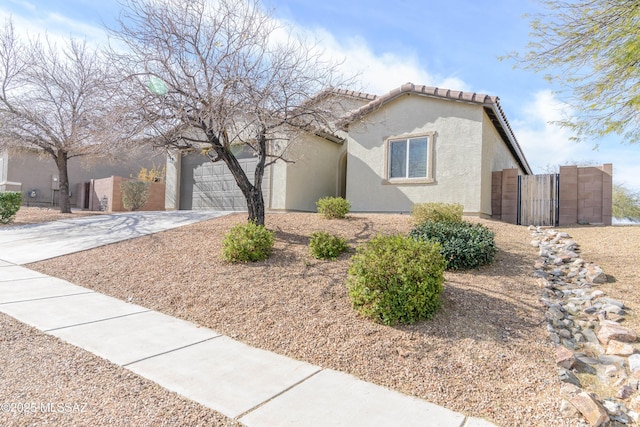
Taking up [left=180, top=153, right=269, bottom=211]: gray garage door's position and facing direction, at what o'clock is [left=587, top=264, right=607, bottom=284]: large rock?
The large rock is roughly at 11 o'clock from the gray garage door.

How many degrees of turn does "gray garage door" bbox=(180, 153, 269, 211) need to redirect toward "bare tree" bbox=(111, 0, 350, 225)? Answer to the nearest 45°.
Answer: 0° — it already faces it

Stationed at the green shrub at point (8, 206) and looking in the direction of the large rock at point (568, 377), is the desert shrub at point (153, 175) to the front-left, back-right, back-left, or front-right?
back-left

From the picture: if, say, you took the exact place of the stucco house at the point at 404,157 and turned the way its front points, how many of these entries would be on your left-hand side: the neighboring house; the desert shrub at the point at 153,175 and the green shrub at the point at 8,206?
0

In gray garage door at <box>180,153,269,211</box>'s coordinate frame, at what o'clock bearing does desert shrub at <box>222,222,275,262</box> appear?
The desert shrub is roughly at 12 o'clock from the gray garage door.

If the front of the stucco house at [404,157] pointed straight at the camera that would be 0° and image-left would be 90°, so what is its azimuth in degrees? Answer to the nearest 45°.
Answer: approximately 45°

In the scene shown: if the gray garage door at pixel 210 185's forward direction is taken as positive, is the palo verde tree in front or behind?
in front

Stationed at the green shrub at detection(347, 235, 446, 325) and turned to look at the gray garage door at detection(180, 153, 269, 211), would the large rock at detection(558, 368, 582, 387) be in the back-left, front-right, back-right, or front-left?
back-right

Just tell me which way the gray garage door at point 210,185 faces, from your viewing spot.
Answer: facing the viewer

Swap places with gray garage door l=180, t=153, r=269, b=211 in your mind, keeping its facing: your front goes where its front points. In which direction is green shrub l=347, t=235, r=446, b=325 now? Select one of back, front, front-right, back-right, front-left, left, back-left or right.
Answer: front

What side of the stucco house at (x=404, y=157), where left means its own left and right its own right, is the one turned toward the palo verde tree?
left

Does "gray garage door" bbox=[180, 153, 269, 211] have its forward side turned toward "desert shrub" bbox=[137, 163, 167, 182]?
no

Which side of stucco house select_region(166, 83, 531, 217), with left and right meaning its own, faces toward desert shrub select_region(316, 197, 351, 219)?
front

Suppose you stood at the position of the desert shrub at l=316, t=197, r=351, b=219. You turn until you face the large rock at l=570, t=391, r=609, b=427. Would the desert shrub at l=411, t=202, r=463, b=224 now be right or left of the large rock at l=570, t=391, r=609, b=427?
left

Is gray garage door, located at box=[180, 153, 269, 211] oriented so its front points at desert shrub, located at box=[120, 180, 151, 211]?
no

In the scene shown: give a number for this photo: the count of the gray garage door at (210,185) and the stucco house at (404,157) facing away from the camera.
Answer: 0

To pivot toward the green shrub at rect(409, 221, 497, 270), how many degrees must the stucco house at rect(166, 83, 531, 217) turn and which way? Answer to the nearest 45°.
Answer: approximately 45° to its left
